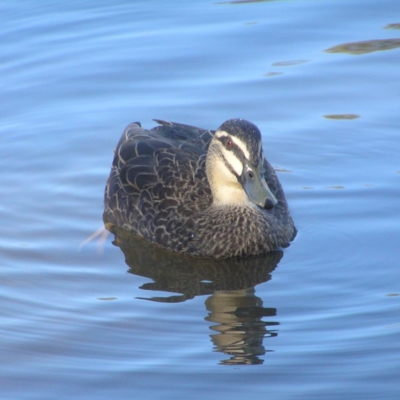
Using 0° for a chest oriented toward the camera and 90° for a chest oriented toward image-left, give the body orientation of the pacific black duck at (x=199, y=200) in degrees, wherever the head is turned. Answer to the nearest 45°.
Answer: approximately 315°
